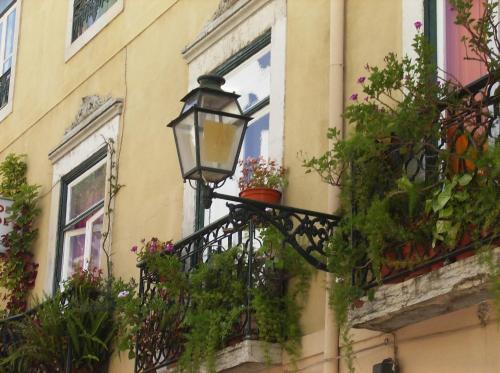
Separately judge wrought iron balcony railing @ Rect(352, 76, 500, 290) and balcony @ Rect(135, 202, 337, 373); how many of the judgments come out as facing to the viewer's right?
0

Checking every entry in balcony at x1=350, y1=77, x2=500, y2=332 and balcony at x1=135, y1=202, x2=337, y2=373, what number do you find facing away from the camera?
0

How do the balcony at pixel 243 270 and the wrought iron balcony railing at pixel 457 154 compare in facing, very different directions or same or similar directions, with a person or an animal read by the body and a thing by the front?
same or similar directions

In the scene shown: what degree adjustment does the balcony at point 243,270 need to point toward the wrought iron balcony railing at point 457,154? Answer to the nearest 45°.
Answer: approximately 90° to its left

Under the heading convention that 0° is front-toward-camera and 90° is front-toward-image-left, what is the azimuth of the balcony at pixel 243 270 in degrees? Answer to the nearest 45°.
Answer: approximately 45°

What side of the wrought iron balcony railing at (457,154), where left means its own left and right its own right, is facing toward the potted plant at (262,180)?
right

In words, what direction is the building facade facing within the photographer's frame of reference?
facing the viewer and to the left of the viewer
